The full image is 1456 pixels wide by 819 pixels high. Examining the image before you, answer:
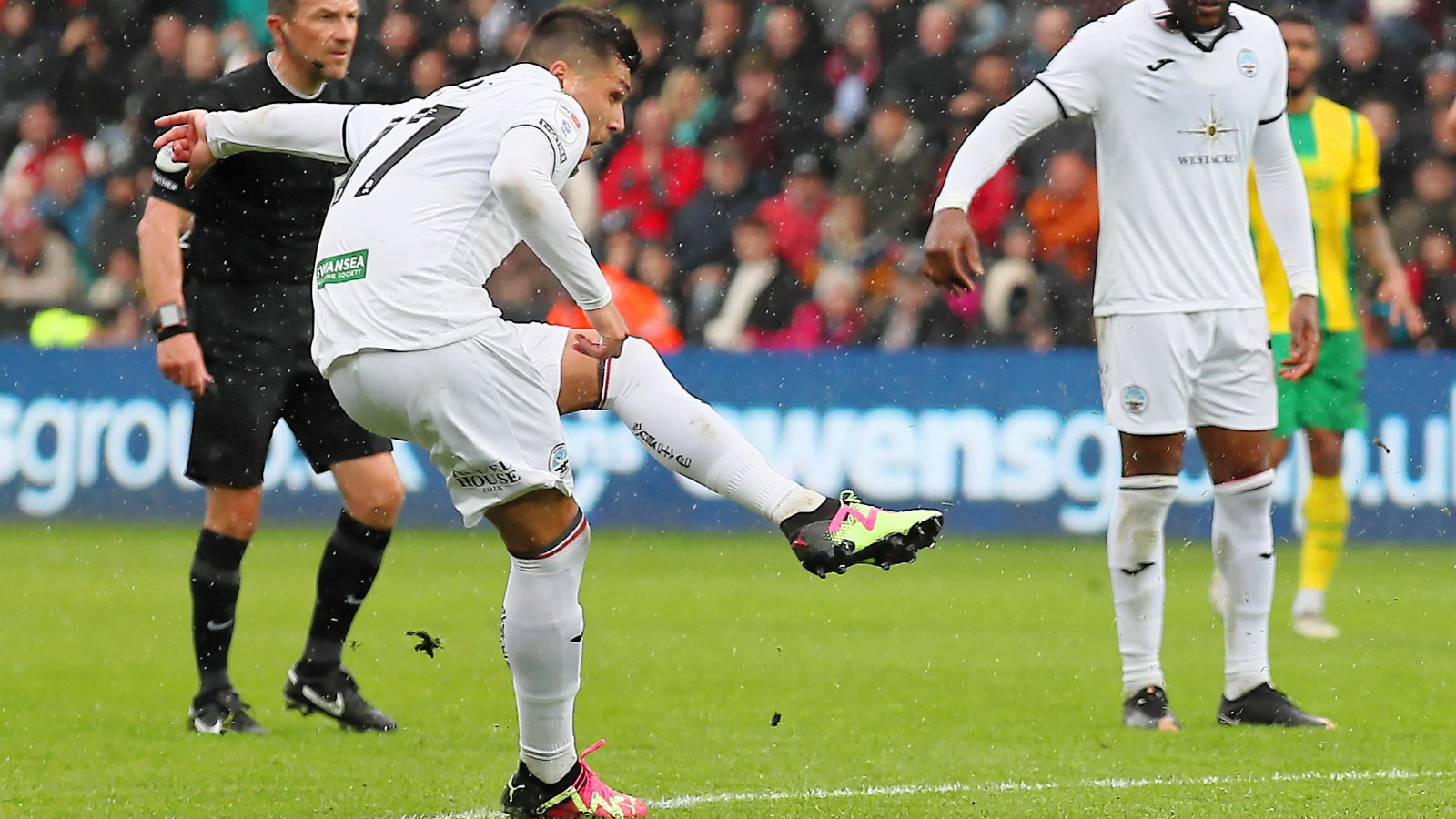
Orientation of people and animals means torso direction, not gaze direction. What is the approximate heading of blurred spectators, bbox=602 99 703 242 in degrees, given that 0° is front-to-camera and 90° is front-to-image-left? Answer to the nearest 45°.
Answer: approximately 0°

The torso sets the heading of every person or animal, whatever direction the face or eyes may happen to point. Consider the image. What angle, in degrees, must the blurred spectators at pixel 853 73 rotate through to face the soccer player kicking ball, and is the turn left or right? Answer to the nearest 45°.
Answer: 0° — they already face them

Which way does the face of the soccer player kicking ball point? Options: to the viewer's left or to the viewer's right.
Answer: to the viewer's right

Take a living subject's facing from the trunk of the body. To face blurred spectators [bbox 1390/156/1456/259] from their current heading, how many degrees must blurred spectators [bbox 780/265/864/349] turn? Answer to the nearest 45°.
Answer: approximately 90° to their left

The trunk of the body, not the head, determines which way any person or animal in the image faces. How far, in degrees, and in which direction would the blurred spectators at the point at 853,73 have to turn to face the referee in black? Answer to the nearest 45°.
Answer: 0° — they already face them

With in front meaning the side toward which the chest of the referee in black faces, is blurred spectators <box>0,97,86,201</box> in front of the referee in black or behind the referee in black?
behind

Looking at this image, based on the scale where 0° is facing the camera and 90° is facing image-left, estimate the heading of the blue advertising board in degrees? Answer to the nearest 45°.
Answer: approximately 0°
